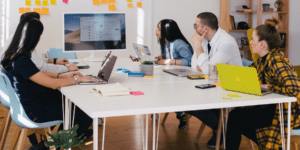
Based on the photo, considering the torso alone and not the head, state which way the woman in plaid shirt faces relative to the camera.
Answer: to the viewer's left

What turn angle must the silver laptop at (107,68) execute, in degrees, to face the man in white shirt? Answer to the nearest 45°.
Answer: approximately 135° to its right

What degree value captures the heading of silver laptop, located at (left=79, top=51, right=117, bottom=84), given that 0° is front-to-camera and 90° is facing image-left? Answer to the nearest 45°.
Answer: approximately 90°

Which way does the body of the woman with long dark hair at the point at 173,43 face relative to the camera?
to the viewer's left

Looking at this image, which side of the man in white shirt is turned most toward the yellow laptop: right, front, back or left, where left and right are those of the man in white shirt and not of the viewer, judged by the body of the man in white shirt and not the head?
left

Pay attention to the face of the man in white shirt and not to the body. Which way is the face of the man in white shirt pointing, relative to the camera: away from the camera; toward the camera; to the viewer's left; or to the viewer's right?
to the viewer's left

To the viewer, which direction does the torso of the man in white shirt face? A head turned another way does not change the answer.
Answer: to the viewer's left

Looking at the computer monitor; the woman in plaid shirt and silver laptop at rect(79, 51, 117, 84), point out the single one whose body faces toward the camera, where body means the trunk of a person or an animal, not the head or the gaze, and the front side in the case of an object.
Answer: the computer monitor

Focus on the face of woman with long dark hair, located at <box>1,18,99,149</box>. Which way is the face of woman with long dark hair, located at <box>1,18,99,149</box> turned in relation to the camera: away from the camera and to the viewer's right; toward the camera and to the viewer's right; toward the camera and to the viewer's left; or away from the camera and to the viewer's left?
away from the camera and to the viewer's right

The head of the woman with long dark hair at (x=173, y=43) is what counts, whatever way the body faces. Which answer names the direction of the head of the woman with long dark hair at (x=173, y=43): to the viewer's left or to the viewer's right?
to the viewer's left

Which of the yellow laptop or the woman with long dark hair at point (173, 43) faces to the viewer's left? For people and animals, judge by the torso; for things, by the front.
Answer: the woman with long dark hair
